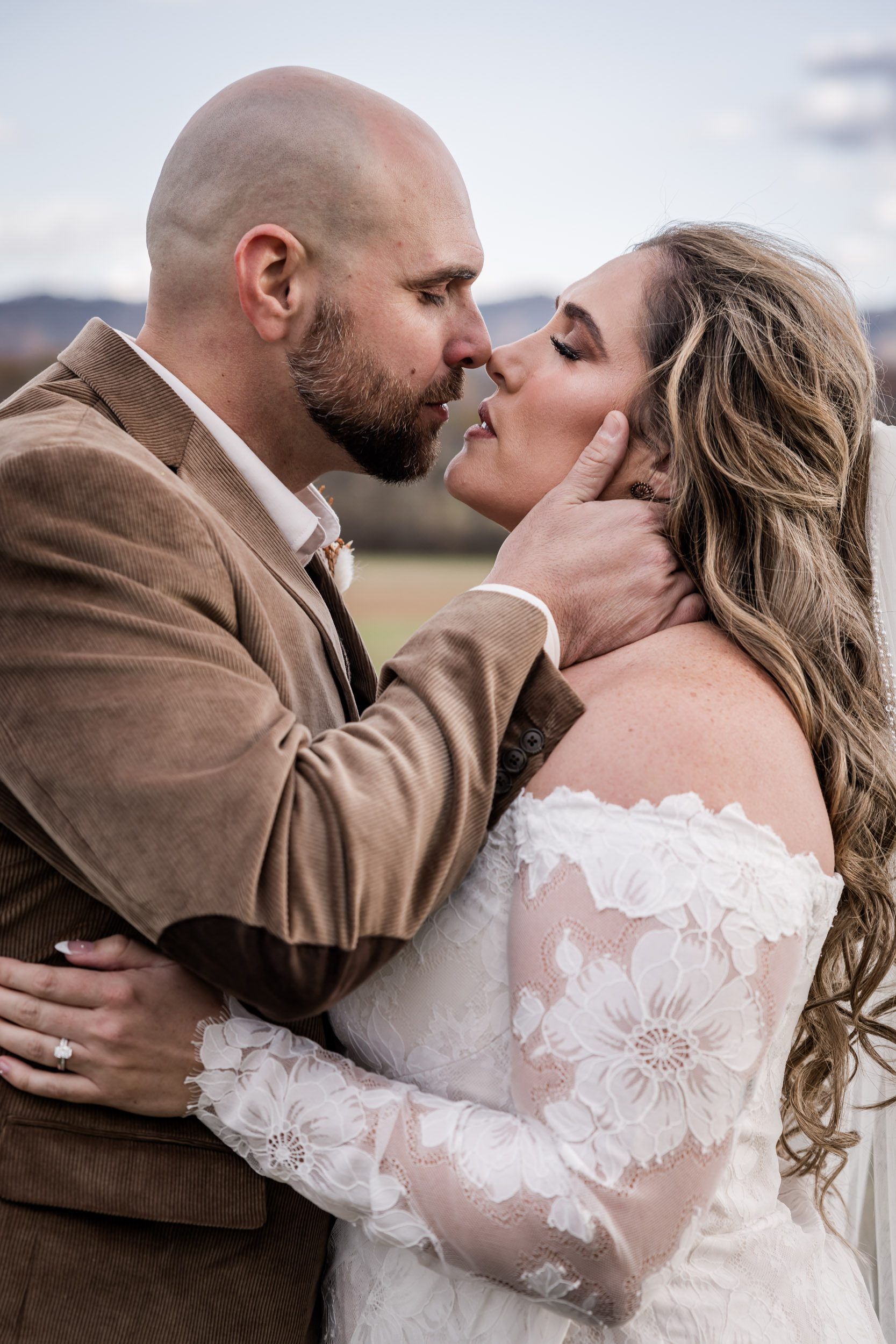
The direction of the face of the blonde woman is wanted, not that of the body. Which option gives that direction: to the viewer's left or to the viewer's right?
to the viewer's left

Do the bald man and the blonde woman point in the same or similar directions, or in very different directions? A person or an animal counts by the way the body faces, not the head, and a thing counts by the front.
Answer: very different directions

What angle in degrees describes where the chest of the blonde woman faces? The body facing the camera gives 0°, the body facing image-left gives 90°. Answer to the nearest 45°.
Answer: approximately 90°

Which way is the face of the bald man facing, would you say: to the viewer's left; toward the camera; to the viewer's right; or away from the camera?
to the viewer's right

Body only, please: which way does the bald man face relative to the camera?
to the viewer's right
